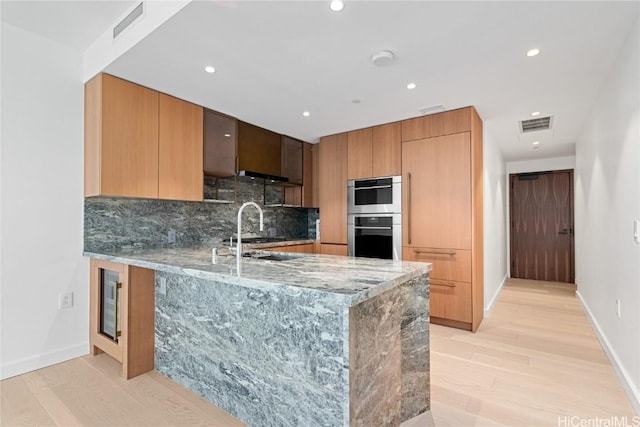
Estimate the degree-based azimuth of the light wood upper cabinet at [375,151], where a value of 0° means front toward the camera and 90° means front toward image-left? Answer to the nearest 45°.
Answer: approximately 45°

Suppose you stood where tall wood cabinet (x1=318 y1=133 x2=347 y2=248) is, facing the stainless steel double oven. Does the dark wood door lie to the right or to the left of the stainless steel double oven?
left

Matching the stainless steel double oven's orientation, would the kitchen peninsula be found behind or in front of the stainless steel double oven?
in front

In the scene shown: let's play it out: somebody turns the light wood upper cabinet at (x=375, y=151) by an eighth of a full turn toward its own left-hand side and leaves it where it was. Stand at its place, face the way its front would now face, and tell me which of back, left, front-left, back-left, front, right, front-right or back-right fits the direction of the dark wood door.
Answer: back-left

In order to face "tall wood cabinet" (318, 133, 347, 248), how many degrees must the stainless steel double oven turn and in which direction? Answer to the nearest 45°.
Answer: approximately 90° to its right

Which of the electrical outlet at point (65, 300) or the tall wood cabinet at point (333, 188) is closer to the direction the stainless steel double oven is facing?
the electrical outlet

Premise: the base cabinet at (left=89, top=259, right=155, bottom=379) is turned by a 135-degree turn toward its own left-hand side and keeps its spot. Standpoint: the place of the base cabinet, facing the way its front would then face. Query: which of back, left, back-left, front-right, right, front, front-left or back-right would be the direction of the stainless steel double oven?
front

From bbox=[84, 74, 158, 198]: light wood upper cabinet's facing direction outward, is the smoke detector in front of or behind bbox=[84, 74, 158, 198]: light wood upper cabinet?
in front

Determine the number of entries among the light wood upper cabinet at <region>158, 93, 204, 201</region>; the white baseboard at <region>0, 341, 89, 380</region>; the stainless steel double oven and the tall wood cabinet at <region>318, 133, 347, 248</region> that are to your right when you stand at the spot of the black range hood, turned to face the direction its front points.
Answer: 2

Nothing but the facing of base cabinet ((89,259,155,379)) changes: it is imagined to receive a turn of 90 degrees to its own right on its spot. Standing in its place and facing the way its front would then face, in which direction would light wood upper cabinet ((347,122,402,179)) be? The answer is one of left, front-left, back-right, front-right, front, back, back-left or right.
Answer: back-right

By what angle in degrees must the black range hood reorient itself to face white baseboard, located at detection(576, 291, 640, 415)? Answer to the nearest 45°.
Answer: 0° — it already faces it

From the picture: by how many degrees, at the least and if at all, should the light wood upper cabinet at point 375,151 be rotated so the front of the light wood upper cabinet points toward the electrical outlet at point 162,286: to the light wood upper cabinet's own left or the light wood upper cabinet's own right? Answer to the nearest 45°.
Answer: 0° — it already faces it

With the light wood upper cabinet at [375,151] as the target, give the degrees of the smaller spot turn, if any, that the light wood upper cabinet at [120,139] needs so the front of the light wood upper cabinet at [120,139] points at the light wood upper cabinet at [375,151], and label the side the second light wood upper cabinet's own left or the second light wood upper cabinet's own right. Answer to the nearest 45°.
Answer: approximately 45° to the second light wood upper cabinet's own left

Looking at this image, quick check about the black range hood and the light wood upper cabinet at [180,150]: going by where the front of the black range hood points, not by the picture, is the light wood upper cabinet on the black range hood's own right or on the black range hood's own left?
on the black range hood's own right

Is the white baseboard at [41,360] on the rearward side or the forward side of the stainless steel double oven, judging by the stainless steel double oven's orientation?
on the forward side
